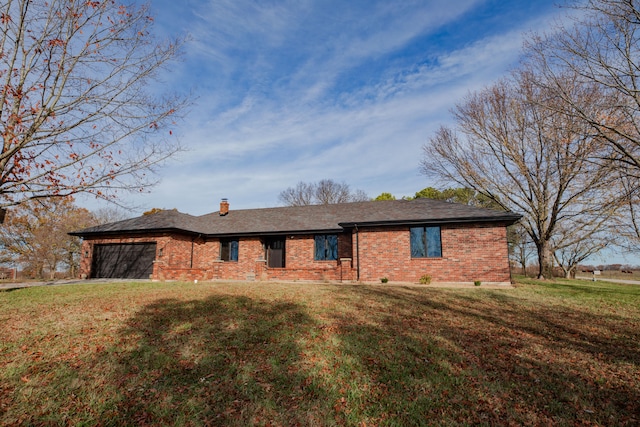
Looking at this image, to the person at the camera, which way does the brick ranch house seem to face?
facing the viewer

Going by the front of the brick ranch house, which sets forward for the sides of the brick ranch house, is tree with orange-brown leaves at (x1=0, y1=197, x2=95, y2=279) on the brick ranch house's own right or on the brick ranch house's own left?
on the brick ranch house's own right

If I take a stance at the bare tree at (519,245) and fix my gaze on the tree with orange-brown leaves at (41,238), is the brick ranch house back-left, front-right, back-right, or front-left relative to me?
front-left

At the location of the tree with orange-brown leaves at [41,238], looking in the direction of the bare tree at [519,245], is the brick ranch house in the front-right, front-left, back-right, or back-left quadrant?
front-right

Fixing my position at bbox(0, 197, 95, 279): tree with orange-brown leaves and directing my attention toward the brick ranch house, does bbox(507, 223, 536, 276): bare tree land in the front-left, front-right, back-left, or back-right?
front-left

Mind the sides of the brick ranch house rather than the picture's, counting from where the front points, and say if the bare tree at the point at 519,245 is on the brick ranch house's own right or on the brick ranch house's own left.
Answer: on the brick ranch house's own left
